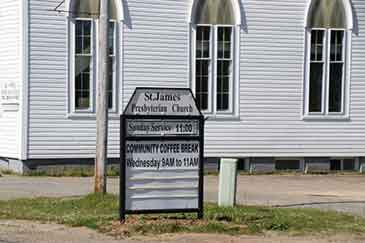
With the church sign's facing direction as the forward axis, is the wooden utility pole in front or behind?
behind

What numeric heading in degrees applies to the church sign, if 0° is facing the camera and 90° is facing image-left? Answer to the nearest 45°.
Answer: approximately 0°

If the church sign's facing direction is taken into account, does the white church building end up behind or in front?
behind
